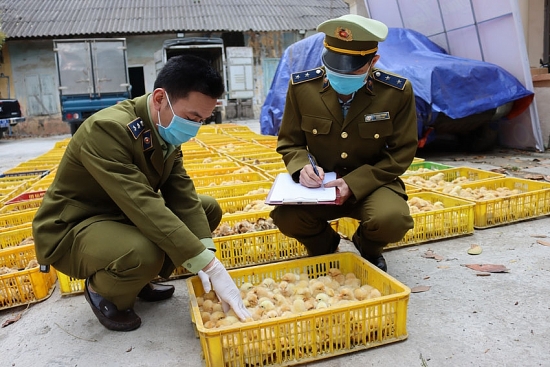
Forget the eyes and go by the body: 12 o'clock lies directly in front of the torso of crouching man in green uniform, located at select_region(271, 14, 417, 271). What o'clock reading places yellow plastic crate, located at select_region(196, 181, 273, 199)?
The yellow plastic crate is roughly at 5 o'clock from the crouching man in green uniform.

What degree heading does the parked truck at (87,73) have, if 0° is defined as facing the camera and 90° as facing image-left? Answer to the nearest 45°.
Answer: approximately 180°

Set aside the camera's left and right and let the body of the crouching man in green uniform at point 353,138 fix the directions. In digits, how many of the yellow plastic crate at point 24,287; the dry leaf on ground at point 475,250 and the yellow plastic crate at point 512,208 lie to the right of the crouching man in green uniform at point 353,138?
1

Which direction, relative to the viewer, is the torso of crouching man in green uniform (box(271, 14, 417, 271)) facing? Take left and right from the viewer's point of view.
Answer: facing the viewer

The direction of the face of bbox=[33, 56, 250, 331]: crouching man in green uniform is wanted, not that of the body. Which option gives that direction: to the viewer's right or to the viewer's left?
to the viewer's right

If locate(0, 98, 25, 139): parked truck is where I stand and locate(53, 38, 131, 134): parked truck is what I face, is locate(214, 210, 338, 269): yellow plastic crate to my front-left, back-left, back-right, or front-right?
front-right

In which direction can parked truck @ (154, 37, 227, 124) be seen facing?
away from the camera

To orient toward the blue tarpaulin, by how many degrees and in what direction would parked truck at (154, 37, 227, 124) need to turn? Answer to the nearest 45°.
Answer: approximately 180°

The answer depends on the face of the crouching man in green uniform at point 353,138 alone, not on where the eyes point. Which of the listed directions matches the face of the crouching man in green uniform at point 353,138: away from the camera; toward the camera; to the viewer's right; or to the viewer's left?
toward the camera

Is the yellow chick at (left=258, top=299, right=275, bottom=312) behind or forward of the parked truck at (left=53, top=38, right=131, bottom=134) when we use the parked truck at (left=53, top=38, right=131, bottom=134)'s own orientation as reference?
behind

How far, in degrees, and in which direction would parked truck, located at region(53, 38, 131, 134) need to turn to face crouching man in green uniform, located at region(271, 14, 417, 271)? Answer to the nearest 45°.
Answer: approximately 180°

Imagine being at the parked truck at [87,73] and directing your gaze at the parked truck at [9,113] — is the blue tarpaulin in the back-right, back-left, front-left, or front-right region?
back-left

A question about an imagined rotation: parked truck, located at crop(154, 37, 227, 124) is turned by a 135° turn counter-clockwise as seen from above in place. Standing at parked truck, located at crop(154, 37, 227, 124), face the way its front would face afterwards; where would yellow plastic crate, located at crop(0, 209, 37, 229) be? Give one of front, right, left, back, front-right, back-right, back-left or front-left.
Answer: front-left
